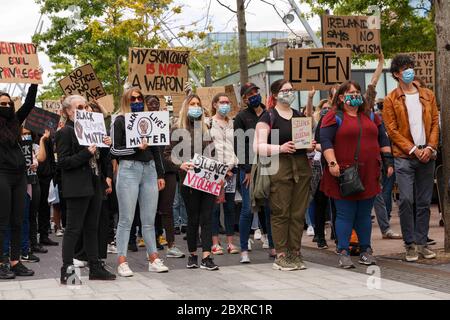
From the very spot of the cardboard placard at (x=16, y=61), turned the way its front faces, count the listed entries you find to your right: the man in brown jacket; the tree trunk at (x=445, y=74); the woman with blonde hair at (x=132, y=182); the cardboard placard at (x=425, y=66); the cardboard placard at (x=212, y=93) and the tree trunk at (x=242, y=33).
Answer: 0

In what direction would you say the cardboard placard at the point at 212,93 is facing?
toward the camera

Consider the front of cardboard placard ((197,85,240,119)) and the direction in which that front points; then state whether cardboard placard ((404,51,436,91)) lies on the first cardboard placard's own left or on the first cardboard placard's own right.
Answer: on the first cardboard placard's own left

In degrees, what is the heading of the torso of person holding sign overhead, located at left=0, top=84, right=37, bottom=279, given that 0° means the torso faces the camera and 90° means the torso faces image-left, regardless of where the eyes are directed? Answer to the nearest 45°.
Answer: approximately 315°

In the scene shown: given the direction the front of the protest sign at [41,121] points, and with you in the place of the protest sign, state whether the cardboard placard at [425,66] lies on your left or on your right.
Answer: on your left

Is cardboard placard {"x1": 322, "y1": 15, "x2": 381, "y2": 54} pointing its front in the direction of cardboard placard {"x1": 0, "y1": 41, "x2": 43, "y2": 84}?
no

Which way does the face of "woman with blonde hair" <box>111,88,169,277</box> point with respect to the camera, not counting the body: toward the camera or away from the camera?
toward the camera

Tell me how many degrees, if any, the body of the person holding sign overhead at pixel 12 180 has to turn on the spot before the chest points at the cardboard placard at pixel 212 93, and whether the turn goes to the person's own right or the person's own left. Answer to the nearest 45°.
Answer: approximately 90° to the person's own left

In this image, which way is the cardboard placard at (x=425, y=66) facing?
toward the camera

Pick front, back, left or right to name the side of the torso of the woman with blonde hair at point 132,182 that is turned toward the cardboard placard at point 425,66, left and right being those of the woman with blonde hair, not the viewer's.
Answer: left

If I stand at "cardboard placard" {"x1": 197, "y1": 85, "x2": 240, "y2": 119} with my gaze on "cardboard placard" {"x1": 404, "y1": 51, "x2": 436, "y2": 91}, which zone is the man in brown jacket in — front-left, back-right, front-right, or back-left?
front-right

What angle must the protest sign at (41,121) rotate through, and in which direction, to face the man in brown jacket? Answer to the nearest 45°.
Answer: approximately 45° to its left

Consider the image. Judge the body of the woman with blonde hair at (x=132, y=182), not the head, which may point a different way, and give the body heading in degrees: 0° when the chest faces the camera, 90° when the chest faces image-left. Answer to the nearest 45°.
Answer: approximately 315°

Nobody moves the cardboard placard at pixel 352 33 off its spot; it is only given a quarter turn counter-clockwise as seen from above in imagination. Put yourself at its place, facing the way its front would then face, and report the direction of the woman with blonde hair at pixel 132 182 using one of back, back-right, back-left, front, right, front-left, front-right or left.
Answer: back-right

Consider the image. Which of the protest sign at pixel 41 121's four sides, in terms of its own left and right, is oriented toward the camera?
front

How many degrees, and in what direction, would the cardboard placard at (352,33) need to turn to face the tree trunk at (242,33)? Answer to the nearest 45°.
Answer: approximately 135° to its right

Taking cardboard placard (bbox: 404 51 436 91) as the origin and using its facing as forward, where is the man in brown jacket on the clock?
The man in brown jacket is roughly at 12 o'clock from the cardboard placard.
